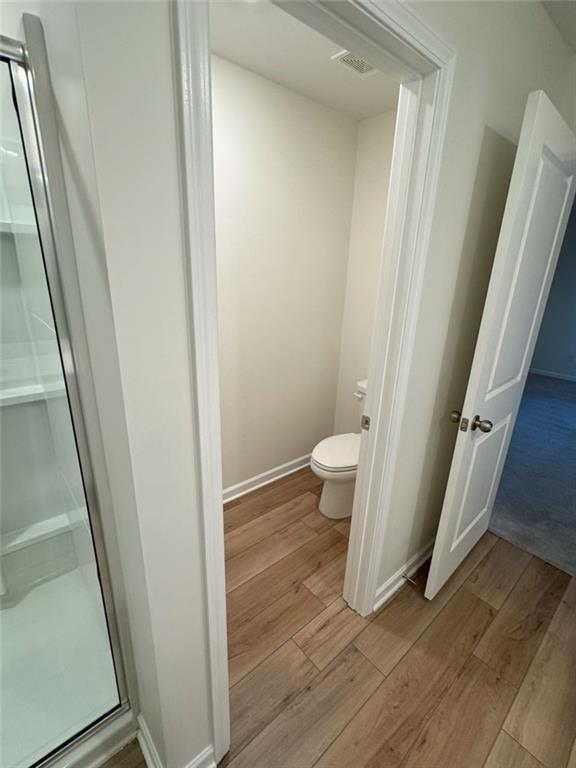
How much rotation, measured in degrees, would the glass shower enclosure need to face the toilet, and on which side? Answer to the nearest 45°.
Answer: approximately 45° to its left

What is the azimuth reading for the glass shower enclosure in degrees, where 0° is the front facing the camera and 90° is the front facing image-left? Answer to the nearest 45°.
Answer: approximately 315°
